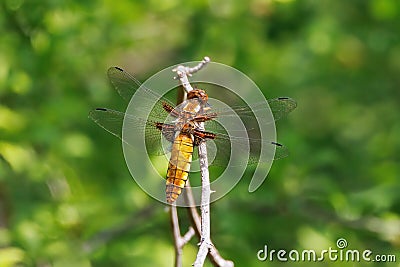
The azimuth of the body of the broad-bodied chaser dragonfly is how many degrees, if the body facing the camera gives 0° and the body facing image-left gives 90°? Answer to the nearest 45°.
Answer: approximately 180°
